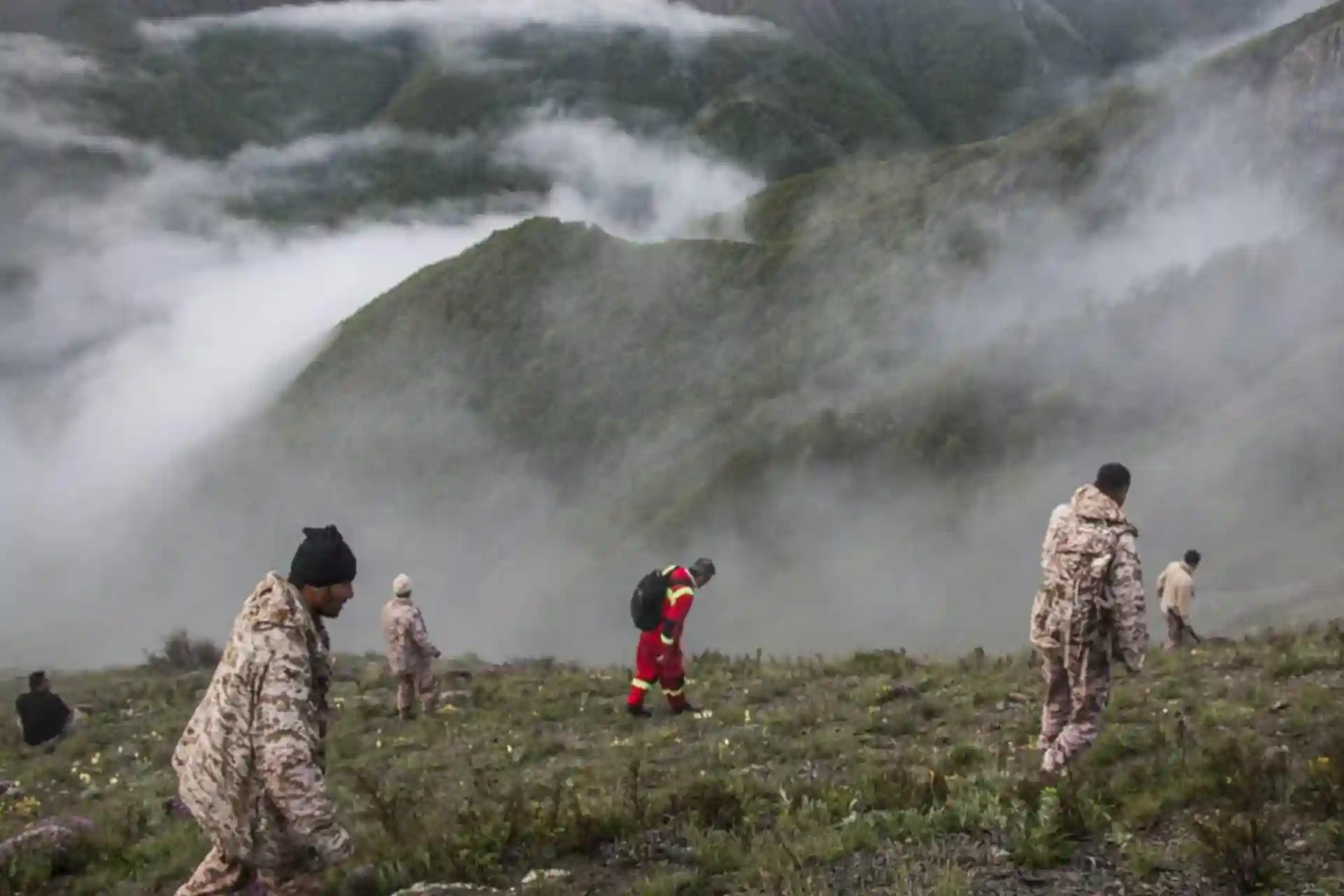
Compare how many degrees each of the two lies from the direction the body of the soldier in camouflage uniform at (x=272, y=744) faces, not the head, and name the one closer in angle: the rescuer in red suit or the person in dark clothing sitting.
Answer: the rescuer in red suit

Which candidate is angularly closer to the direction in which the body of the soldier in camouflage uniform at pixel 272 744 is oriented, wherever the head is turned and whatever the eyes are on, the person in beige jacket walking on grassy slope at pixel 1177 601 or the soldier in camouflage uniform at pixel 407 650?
the person in beige jacket walking on grassy slope

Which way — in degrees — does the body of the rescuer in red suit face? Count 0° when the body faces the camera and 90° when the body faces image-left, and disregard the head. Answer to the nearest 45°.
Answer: approximately 270°

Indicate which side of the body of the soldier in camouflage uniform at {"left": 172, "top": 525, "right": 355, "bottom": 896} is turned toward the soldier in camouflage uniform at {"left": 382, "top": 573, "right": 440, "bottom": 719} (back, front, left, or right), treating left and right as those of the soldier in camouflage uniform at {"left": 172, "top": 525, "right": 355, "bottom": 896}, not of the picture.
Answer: left

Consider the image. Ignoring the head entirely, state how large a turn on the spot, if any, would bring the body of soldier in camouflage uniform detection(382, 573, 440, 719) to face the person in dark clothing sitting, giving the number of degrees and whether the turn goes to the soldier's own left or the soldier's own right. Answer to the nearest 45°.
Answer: approximately 90° to the soldier's own left

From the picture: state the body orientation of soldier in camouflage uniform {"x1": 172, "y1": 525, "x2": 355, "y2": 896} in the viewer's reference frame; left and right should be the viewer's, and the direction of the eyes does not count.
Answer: facing to the right of the viewer

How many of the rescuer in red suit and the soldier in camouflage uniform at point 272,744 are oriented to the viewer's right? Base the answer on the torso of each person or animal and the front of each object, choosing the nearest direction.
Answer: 2

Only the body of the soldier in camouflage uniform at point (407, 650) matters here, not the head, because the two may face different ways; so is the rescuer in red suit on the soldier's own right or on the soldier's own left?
on the soldier's own right

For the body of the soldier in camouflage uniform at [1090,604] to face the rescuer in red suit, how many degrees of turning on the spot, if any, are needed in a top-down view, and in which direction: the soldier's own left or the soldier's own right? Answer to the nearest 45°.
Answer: approximately 90° to the soldier's own left
